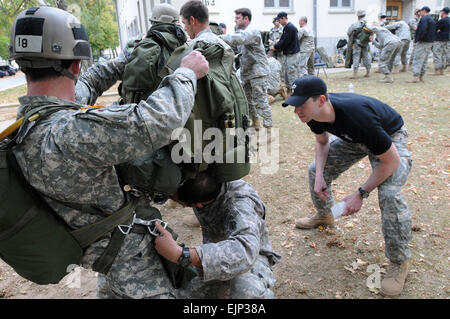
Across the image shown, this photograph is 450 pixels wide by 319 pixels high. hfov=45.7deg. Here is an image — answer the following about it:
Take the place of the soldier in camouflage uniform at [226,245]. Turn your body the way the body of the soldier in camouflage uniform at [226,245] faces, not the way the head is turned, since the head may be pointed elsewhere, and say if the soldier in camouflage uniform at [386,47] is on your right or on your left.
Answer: on your right

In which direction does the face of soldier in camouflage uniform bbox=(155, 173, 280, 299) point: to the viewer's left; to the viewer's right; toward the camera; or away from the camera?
to the viewer's left

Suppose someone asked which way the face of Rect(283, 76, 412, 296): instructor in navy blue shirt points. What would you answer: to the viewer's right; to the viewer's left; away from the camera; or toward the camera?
to the viewer's left

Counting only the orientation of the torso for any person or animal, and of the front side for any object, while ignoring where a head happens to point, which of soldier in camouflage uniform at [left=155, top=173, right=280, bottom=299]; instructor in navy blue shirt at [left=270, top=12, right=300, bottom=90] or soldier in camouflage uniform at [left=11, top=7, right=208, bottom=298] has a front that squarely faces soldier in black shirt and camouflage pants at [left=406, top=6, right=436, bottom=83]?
soldier in camouflage uniform at [left=11, top=7, right=208, bottom=298]

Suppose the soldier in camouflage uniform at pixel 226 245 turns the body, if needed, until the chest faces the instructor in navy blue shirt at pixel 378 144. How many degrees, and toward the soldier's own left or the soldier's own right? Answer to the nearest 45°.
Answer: approximately 135° to the soldier's own right

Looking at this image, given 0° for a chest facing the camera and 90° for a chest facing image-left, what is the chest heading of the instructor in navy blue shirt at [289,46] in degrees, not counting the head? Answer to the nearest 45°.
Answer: approximately 90°

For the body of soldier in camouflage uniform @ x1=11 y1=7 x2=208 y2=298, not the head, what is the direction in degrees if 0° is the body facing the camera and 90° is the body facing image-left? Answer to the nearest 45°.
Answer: approximately 225°

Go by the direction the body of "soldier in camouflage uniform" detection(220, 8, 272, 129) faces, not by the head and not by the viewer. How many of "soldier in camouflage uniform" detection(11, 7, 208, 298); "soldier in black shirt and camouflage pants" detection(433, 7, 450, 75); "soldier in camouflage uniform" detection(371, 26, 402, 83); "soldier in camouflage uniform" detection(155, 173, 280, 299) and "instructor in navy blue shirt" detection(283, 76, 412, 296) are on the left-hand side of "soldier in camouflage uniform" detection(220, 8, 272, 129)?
3

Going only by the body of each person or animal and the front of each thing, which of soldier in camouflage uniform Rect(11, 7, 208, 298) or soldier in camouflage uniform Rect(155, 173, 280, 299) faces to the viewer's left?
soldier in camouflage uniform Rect(155, 173, 280, 299)

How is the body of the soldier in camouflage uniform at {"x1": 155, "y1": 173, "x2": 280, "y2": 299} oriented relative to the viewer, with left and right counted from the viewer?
facing to the left of the viewer
